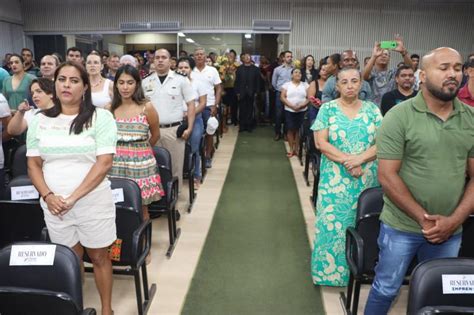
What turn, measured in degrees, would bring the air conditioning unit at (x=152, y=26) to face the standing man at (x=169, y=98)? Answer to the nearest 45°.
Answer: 0° — it already faces them

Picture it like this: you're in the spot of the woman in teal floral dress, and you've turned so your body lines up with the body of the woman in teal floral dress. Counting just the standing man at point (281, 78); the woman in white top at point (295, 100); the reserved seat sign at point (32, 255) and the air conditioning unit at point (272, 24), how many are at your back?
3

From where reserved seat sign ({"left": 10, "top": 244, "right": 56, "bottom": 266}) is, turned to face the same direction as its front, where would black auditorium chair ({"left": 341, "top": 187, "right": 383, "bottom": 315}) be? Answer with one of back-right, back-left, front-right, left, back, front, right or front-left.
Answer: left

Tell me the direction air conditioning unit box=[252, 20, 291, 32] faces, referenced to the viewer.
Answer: facing the viewer

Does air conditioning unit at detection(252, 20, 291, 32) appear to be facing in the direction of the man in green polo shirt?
yes

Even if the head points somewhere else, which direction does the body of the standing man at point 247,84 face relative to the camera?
toward the camera

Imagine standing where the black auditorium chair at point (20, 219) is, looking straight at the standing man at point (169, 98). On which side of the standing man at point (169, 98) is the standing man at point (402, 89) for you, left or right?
right

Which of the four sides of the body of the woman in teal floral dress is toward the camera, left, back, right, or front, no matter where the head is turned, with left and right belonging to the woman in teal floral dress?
front

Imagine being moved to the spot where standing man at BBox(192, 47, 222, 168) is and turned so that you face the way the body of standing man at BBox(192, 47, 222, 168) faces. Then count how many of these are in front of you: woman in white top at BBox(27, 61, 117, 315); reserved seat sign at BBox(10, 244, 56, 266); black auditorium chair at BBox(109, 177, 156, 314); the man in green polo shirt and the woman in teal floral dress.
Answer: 5

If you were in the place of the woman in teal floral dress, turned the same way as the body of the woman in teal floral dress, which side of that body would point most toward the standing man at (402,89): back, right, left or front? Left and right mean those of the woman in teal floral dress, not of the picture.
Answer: back

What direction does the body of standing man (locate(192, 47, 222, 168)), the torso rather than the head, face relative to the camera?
toward the camera

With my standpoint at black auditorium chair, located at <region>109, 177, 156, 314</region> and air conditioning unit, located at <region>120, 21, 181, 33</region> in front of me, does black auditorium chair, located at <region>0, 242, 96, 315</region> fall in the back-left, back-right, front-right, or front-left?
back-left

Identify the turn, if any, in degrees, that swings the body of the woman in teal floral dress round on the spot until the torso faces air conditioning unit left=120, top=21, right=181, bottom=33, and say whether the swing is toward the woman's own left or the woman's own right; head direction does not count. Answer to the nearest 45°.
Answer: approximately 135° to the woman's own right
